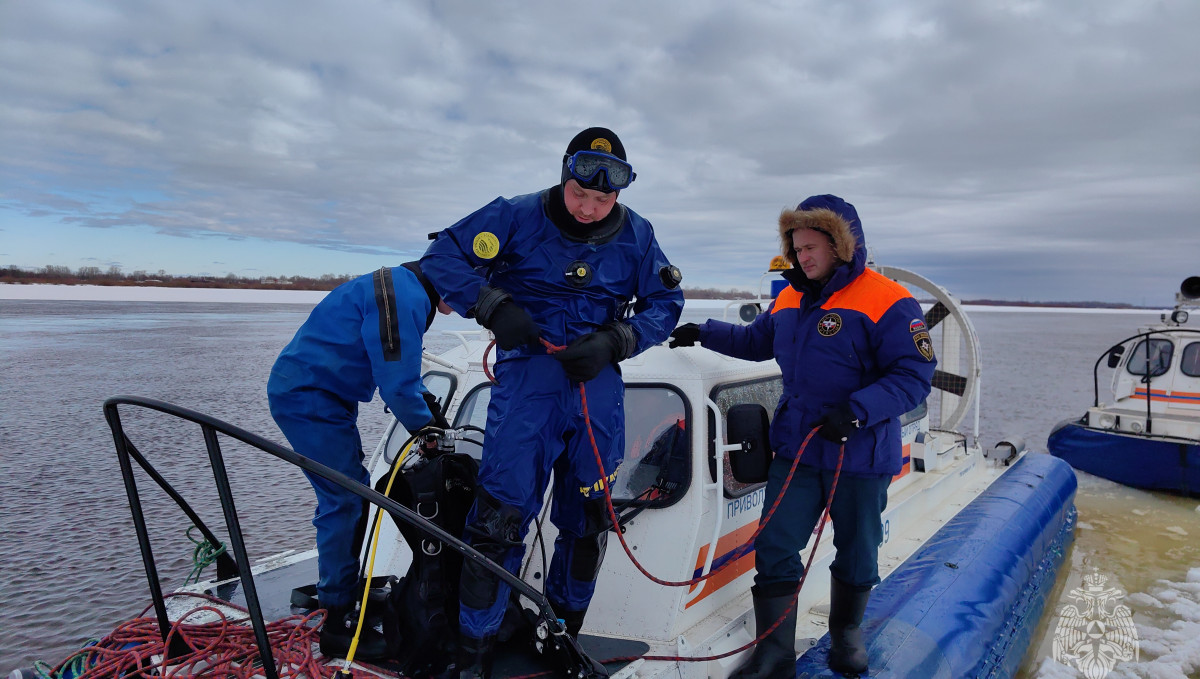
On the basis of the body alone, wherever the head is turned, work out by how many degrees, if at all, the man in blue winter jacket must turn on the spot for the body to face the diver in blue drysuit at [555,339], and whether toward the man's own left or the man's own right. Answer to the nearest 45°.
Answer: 0° — they already face them

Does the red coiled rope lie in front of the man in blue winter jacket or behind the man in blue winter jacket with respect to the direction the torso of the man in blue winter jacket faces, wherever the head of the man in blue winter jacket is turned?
in front

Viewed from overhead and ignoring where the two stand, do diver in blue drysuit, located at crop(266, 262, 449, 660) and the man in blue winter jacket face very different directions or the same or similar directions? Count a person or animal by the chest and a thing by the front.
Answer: very different directions

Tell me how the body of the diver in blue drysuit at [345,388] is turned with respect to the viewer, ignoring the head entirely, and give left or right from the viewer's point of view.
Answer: facing to the right of the viewer

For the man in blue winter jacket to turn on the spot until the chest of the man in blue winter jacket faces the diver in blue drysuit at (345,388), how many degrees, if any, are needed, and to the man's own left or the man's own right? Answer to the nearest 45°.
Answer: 0° — they already face them

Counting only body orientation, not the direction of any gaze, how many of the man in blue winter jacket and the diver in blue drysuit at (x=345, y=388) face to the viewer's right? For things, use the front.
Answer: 1

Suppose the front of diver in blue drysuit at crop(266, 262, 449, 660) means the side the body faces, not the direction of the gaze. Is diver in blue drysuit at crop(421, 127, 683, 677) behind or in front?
in front

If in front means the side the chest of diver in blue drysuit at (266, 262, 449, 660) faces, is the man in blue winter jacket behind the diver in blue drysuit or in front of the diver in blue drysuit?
in front

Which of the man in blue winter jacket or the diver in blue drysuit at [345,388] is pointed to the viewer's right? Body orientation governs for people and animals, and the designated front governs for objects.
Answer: the diver in blue drysuit

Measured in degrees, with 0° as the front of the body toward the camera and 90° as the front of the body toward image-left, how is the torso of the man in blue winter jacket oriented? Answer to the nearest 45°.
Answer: approximately 45°
